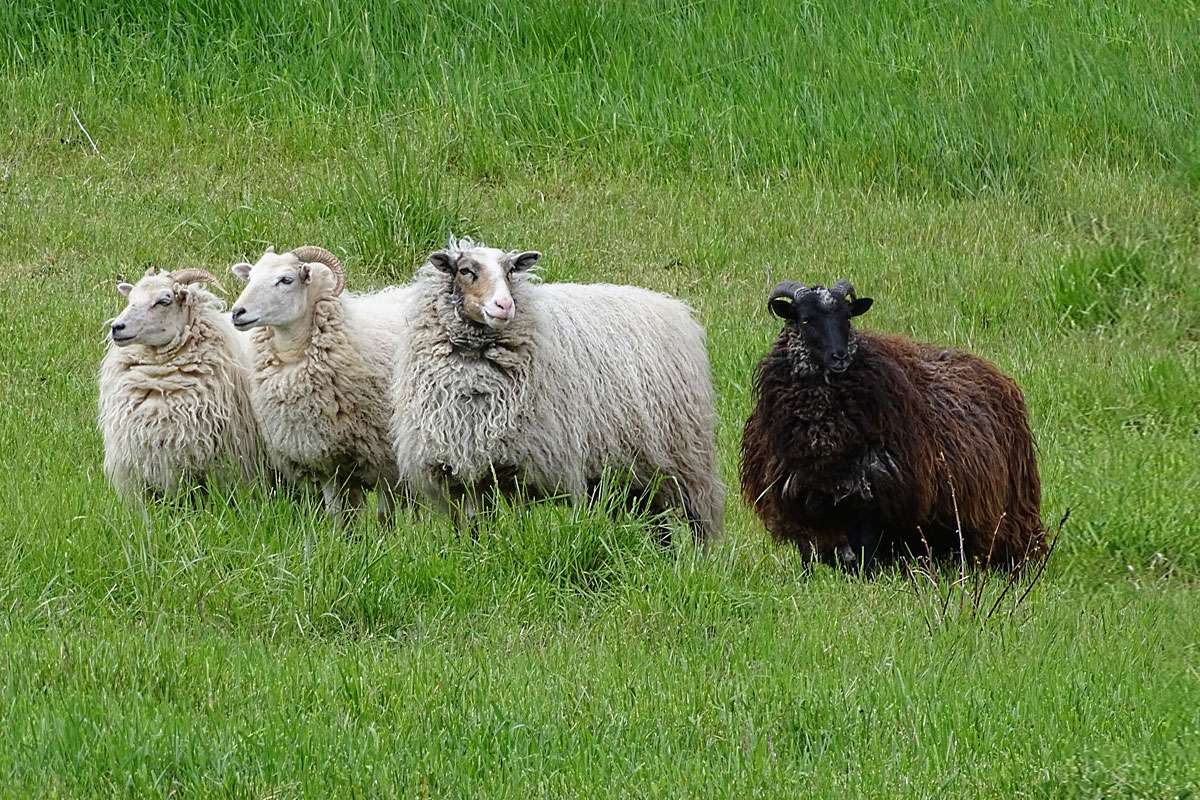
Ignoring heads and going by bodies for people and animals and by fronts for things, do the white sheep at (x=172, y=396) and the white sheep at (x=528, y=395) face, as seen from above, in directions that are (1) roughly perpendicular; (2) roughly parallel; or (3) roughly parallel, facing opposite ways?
roughly parallel

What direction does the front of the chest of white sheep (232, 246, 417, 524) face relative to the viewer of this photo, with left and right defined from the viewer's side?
facing the viewer and to the left of the viewer

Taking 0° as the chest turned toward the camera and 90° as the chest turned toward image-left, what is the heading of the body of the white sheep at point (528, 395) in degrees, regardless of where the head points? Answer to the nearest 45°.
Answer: approximately 45°

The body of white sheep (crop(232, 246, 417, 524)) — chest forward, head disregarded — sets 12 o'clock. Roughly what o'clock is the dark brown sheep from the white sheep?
The dark brown sheep is roughly at 8 o'clock from the white sheep.

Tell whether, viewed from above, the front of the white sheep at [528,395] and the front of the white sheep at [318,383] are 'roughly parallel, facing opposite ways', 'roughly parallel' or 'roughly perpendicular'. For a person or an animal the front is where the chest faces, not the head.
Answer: roughly parallel

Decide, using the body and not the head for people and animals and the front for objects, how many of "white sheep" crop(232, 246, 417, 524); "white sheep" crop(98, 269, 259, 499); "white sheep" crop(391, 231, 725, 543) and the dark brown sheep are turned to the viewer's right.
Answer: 0

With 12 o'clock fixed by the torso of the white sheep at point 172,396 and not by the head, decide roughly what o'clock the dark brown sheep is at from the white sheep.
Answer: The dark brown sheep is roughly at 8 o'clock from the white sheep.

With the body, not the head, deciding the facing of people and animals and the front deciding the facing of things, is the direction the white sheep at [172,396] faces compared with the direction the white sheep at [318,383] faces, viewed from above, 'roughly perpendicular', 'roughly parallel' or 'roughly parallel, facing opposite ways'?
roughly parallel
